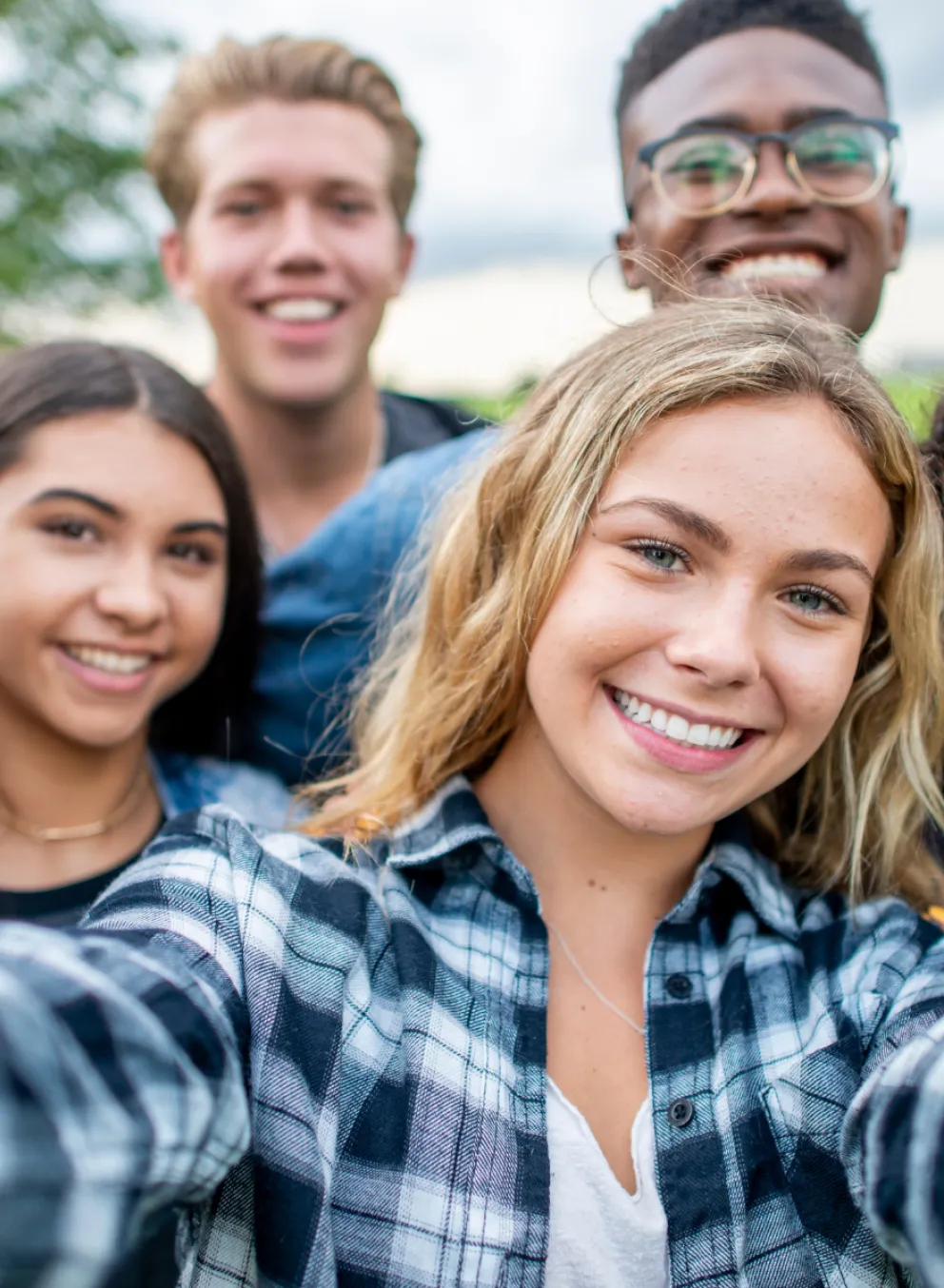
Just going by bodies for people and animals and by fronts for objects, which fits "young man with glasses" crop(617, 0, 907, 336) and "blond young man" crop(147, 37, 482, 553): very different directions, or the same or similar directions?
same or similar directions

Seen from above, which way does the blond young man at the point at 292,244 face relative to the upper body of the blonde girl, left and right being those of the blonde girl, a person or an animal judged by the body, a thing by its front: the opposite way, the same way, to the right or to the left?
the same way

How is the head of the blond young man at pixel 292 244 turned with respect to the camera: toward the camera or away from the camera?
toward the camera

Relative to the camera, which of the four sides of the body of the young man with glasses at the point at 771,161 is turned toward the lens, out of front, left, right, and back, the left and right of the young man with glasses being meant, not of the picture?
front

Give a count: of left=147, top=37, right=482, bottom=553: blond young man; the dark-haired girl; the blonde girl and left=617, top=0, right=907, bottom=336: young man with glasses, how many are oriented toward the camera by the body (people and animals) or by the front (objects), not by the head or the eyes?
4

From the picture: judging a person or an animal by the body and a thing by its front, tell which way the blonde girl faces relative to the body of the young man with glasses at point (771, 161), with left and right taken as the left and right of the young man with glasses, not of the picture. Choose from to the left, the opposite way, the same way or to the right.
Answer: the same way

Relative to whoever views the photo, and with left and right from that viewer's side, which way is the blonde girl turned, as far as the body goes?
facing the viewer

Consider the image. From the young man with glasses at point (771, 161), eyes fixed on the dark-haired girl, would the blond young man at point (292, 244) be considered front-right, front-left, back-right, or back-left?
front-right

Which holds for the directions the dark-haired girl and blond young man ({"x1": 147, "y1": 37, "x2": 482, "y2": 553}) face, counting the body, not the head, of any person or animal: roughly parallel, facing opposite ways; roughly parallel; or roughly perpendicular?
roughly parallel

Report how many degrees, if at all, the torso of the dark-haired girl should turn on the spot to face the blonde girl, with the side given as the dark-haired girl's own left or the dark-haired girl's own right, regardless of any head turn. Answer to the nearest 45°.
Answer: approximately 45° to the dark-haired girl's own left

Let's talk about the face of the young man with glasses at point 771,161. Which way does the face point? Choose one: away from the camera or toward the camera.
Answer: toward the camera

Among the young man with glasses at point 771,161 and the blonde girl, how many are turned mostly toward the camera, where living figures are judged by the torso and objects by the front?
2

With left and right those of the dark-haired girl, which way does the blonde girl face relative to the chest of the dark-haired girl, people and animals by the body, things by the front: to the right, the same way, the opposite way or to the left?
the same way
